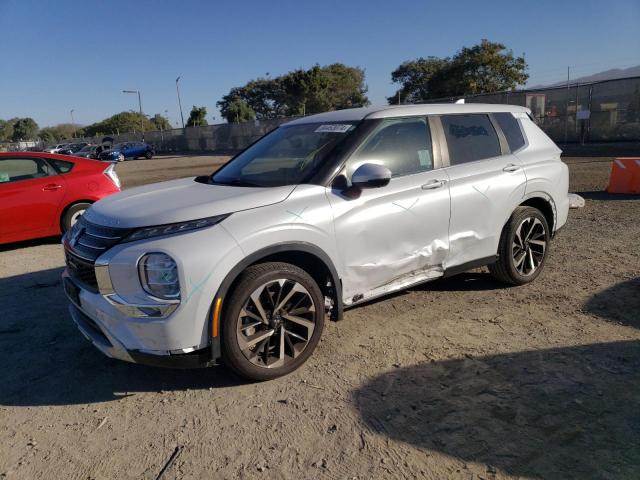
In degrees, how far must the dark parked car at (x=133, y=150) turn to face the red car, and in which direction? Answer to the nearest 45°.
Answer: approximately 45° to its left

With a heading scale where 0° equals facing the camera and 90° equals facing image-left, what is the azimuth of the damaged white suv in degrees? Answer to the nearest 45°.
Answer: approximately 45°

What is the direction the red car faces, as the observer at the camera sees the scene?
facing to the left of the viewer

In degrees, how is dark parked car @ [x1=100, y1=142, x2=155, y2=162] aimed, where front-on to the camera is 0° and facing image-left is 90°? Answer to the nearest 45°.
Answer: approximately 45°

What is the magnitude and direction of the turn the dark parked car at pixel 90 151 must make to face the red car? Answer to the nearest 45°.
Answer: approximately 45° to its left

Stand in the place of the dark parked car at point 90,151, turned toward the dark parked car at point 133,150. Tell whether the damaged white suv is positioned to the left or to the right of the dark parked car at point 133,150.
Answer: right

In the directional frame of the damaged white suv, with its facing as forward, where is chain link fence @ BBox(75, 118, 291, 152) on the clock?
The chain link fence is roughly at 4 o'clock from the damaged white suv.

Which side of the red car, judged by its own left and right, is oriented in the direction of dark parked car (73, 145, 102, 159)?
right

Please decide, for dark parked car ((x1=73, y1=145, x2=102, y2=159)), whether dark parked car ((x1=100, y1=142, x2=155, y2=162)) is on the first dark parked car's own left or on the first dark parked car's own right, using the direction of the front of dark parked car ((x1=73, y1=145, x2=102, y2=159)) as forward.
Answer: on the first dark parked car's own left

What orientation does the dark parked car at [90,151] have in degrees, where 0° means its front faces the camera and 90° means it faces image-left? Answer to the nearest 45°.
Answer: approximately 45°
